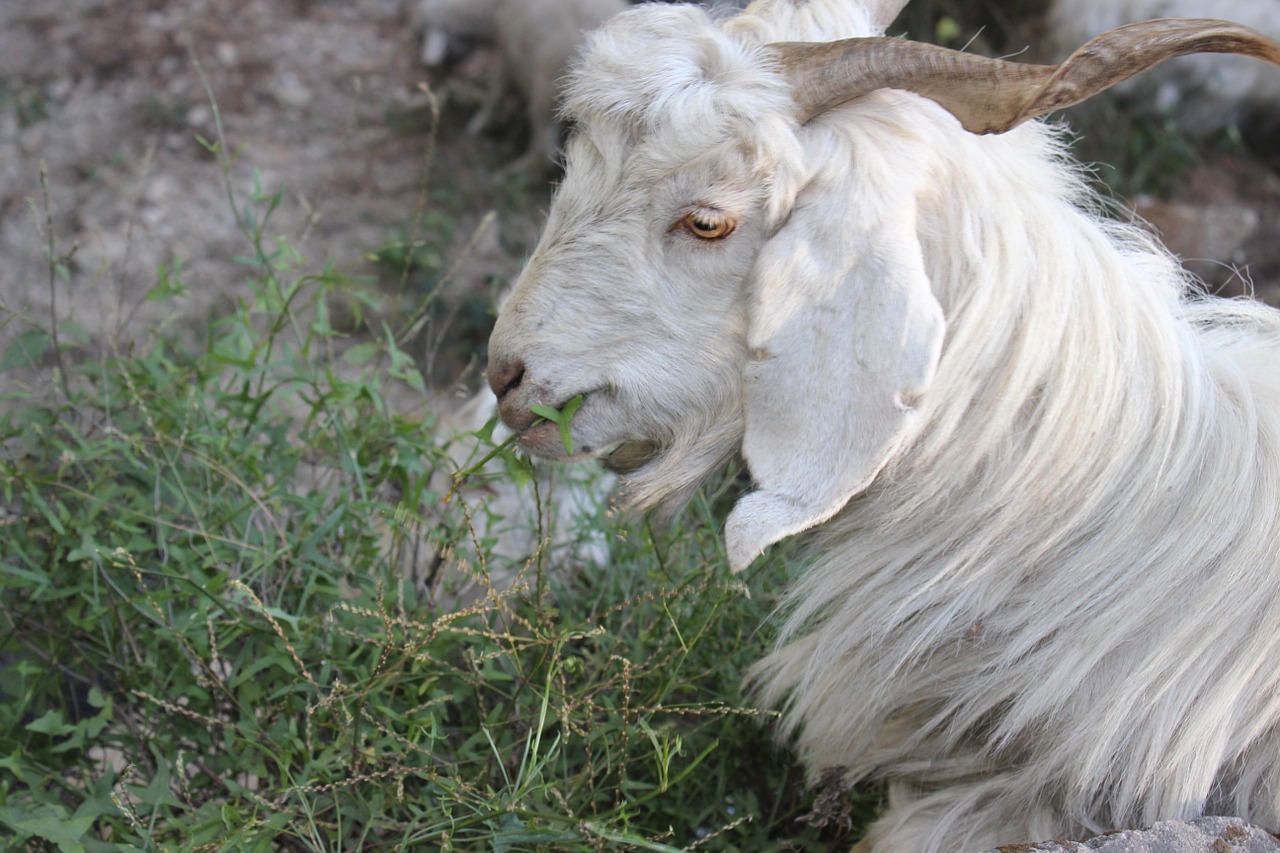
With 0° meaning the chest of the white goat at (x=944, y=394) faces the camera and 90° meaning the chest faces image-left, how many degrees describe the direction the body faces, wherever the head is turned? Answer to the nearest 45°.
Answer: approximately 90°

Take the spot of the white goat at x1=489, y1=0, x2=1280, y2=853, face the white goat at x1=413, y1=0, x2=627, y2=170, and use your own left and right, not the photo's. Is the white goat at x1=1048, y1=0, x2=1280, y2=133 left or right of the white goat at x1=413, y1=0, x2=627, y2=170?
right

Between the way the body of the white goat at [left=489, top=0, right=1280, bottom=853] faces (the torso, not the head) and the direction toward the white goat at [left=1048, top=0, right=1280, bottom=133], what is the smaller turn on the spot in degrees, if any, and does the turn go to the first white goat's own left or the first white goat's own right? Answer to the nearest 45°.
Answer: approximately 90° to the first white goat's own right

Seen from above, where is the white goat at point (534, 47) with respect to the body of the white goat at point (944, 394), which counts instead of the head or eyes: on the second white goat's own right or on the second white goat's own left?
on the second white goat's own right
